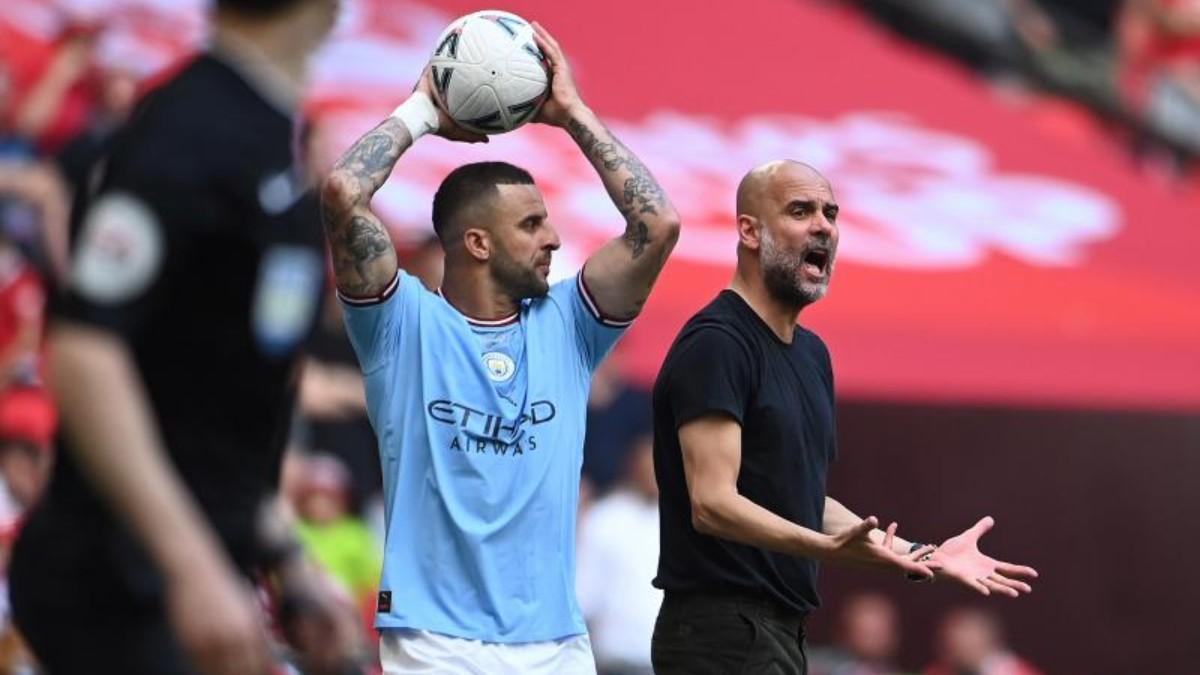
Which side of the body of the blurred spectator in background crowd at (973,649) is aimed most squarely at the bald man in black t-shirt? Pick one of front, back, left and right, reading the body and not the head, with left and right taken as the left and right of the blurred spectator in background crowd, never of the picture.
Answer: front

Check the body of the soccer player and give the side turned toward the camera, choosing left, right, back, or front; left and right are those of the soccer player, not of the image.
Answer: front

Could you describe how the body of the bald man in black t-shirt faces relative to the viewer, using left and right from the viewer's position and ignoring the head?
facing the viewer and to the right of the viewer

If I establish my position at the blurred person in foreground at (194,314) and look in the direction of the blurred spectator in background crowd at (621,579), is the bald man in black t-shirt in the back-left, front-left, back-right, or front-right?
front-right

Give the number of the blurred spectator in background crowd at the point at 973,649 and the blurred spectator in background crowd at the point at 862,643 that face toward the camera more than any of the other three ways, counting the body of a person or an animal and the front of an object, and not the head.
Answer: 2

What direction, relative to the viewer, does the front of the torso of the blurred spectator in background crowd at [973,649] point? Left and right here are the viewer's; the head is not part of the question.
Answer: facing the viewer

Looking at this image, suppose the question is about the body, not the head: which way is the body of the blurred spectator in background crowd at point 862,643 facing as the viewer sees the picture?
toward the camera

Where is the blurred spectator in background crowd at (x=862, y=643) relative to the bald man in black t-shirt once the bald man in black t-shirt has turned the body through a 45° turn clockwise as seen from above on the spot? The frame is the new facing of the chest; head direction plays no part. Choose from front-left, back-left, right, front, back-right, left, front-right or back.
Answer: back

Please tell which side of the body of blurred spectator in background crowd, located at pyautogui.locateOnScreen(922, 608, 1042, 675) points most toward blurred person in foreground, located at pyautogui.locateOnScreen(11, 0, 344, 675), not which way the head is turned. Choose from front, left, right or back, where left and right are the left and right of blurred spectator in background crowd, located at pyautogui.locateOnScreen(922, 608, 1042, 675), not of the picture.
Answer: front

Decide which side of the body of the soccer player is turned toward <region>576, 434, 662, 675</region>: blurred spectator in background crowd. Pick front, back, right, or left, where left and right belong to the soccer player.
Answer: back

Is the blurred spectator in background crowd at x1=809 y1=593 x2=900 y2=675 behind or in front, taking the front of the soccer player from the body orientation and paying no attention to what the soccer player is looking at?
behind
